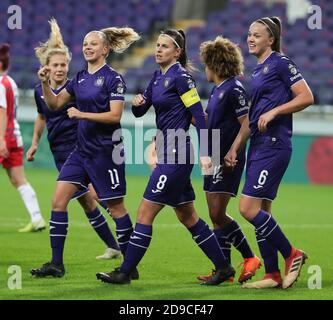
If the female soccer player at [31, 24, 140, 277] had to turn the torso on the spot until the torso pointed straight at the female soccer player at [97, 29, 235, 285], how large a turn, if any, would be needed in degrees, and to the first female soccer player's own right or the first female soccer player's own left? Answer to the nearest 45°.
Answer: approximately 90° to the first female soccer player's own left

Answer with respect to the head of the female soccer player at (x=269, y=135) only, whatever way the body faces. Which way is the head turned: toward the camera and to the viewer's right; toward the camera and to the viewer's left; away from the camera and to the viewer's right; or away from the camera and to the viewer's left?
toward the camera and to the viewer's left

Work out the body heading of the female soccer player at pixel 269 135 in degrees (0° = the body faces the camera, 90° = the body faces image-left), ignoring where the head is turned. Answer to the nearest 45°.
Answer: approximately 45°

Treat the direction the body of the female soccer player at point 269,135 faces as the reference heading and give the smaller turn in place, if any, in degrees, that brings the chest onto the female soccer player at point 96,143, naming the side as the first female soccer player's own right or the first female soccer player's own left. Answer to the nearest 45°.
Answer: approximately 45° to the first female soccer player's own right

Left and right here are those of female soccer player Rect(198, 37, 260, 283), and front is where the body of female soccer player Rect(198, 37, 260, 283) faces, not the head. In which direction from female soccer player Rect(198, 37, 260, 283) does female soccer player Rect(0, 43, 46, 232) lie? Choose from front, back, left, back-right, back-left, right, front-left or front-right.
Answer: right

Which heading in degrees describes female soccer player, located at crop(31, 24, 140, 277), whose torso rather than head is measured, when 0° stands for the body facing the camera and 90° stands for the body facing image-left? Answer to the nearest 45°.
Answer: approximately 45°

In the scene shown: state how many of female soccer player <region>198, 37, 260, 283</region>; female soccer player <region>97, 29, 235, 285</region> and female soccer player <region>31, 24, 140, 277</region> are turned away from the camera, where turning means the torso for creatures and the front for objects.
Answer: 0

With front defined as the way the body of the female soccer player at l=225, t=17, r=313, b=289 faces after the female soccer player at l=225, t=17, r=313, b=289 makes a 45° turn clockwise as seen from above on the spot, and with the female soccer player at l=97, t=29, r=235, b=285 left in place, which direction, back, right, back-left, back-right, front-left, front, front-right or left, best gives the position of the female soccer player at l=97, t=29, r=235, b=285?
front

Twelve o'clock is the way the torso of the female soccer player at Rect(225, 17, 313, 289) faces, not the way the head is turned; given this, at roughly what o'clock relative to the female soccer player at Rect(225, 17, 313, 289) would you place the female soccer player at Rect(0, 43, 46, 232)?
the female soccer player at Rect(0, 43, 46, 232) is roughly at 3 o'clock from the female soccer player at Rect(225, 17, 313, 289).

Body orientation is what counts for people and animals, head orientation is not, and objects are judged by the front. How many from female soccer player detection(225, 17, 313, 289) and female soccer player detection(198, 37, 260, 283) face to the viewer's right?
0

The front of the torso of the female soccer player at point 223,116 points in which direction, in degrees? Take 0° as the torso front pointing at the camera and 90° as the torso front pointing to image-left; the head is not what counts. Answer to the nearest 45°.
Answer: approximately 45°

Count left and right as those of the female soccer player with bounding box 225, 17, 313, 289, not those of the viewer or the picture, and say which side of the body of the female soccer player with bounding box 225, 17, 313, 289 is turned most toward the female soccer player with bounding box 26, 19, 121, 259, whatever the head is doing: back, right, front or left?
right

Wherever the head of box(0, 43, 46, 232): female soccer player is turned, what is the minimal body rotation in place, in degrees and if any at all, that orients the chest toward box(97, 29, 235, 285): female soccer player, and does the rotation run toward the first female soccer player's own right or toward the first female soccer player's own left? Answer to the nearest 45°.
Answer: approximately 90° to the first female soccer player's own left
